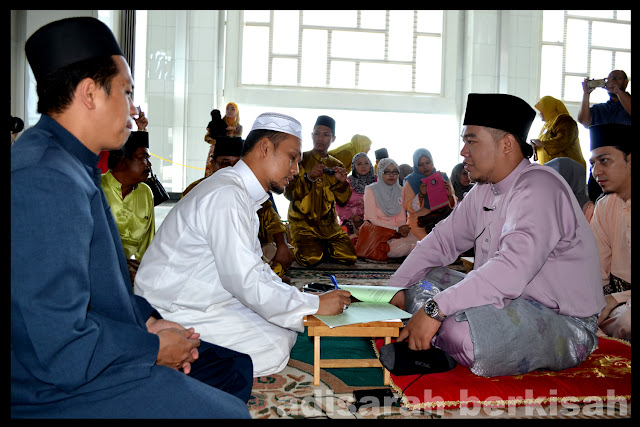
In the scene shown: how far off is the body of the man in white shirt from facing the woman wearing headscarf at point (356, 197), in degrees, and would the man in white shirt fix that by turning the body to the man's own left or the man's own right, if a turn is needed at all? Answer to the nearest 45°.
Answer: approximately 90° to the man's own left

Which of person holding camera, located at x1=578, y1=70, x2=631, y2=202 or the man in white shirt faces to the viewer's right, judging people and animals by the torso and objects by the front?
the man in white shirt

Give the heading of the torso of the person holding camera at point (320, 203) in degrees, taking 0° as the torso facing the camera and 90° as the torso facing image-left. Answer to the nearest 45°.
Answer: approximately 0°

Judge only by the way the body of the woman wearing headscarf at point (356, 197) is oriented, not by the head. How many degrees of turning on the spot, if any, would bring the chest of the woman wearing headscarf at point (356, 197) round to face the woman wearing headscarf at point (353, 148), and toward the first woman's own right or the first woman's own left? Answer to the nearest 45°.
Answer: approximately 180°

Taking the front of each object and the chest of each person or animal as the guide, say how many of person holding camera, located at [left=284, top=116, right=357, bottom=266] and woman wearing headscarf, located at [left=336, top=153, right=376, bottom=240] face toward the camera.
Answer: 2

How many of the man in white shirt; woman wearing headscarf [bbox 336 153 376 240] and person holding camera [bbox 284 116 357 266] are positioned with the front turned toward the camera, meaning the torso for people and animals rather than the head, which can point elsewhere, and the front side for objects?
2

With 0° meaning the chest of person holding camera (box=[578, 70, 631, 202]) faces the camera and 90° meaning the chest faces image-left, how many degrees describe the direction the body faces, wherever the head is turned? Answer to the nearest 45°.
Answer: approximately 45°

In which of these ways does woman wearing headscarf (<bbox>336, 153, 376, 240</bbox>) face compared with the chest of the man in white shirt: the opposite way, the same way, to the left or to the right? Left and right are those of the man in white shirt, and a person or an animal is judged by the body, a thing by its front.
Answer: to the right

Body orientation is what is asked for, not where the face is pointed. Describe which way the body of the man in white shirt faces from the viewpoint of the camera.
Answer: to the viewer's right
